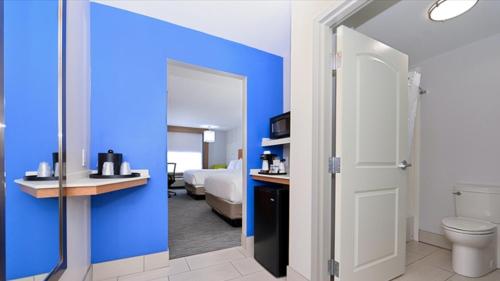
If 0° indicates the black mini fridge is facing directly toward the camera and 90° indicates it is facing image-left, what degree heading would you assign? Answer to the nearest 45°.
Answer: approximately 45°

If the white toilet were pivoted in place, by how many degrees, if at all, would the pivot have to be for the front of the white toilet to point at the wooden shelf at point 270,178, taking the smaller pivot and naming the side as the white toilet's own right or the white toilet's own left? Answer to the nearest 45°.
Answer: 0° — it already faces it

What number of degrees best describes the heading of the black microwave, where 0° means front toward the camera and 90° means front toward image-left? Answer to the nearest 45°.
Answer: approximately 45°
